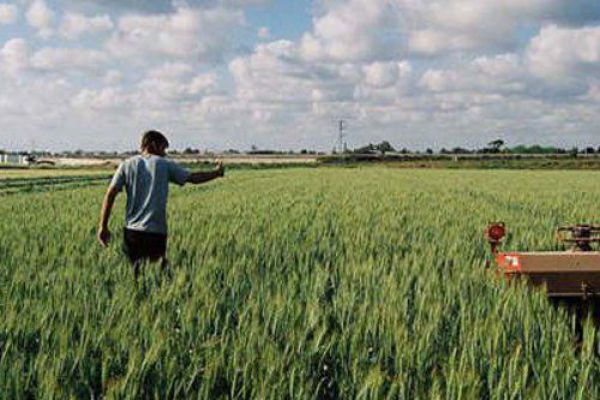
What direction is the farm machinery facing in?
away from the camera

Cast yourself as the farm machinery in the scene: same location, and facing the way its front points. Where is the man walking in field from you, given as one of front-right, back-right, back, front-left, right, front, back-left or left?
left
